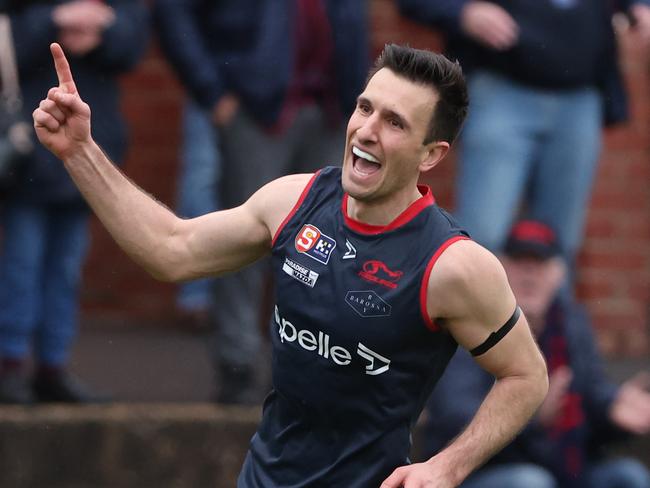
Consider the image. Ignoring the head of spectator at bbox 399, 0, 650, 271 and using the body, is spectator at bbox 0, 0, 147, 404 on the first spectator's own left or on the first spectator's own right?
on the first spectator's own right

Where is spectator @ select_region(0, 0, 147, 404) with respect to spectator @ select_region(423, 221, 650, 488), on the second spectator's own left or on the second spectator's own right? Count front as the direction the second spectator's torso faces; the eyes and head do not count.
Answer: on the second spectator's own right

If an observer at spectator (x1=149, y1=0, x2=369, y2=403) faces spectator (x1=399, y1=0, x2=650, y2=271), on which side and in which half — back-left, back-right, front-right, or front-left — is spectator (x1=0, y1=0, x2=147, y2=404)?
back-right

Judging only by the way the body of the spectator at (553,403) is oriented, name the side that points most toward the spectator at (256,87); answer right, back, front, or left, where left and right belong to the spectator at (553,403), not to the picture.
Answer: right

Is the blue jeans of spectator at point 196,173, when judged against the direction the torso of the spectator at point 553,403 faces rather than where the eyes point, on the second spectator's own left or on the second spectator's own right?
on the second spectator's own right

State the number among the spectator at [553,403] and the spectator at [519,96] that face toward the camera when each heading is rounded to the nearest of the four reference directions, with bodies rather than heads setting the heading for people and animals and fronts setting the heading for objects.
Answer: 2

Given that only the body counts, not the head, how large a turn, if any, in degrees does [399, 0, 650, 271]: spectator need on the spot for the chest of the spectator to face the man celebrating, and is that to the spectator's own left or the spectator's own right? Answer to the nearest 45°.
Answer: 0° — they already face them

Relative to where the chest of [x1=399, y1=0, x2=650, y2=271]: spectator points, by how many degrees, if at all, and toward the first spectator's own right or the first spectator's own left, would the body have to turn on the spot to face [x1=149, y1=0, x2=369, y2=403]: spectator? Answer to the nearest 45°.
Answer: approximately 90° to the first spectator's own right

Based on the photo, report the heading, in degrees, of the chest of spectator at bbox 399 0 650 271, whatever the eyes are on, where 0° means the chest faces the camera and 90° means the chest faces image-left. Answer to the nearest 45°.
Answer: approximately 0°
